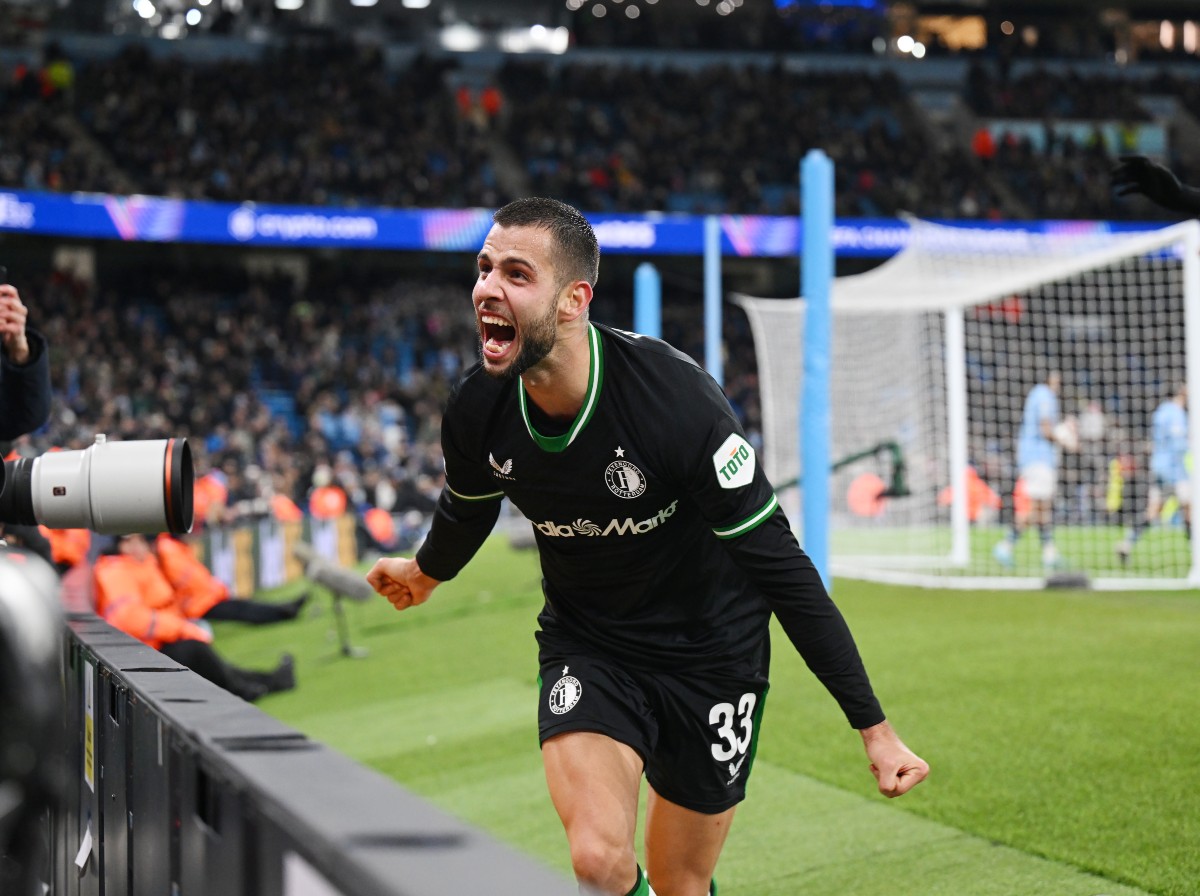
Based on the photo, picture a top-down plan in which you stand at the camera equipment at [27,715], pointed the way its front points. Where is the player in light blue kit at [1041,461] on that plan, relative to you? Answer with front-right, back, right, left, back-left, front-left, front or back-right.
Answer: front-left

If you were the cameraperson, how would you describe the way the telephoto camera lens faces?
facing to the right of the viewer

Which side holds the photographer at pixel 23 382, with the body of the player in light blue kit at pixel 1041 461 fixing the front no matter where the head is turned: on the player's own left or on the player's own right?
on the player's own right

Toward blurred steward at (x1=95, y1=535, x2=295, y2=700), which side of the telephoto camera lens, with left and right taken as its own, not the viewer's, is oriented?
left

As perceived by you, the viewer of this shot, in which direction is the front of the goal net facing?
facing away from the viewer and to the right of the viewer

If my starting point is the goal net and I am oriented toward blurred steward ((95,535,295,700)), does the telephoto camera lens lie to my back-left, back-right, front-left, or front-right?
front-left

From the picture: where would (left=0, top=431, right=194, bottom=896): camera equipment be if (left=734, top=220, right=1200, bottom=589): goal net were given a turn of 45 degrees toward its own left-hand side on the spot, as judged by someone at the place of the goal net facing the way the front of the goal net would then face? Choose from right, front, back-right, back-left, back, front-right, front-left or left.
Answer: back

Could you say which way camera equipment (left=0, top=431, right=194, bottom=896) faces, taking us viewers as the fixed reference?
facing to the right of the viewer
